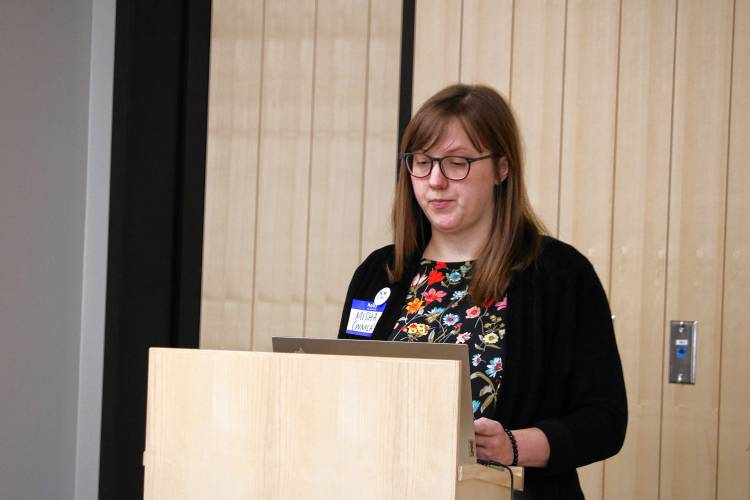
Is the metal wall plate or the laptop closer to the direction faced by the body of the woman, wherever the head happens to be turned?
the laptop

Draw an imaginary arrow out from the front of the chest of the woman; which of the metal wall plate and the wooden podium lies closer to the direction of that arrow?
the wooden podium

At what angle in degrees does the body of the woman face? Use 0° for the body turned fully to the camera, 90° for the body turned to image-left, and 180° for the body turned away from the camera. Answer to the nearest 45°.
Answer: approximately 45°

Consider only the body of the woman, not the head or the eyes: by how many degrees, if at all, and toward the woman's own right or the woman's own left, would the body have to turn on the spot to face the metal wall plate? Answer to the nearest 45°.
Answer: approximately 180°

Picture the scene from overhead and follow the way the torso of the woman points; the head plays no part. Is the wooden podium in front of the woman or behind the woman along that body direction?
in front
